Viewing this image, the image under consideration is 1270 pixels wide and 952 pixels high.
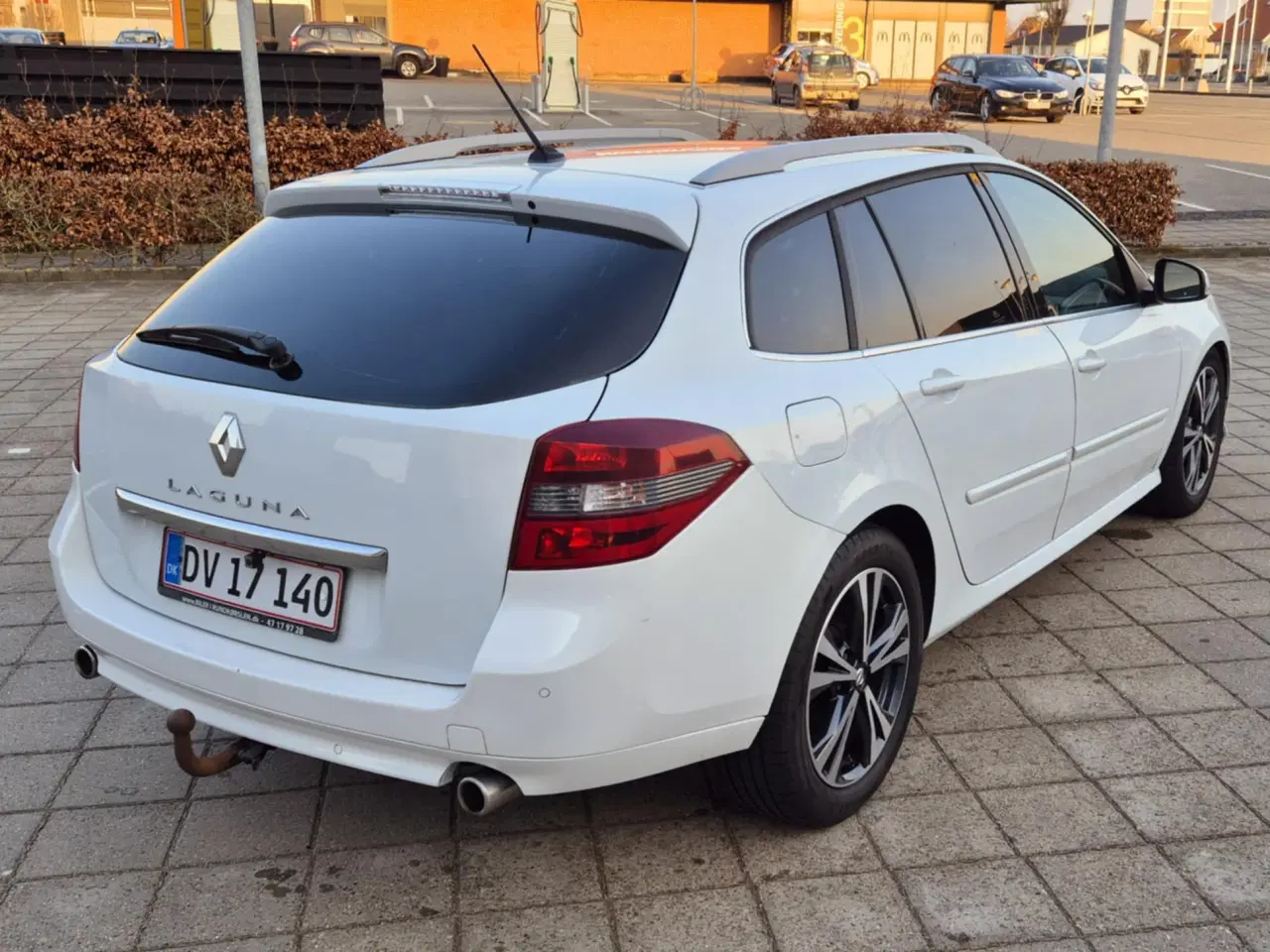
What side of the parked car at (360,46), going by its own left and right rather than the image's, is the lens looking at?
right

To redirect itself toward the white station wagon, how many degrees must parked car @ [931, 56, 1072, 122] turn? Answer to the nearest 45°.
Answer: approximately 45° to its right

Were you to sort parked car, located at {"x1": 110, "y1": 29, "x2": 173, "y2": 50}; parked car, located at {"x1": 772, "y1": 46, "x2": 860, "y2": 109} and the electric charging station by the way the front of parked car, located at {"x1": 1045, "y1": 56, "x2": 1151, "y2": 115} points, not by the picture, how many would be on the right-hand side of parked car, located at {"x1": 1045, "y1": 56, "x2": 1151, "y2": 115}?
3

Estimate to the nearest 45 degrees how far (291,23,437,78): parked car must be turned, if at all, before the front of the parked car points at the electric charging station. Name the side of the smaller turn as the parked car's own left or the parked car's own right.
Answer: approximately 90° to the parked car's own right

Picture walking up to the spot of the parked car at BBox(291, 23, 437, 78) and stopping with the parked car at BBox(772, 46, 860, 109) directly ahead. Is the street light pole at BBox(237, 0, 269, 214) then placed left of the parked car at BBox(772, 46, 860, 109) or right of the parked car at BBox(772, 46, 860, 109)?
right

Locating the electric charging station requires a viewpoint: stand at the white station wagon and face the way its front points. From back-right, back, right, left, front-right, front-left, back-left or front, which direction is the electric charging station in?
front-left

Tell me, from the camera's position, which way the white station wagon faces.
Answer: facing away from the viewer and to the right of the viewer

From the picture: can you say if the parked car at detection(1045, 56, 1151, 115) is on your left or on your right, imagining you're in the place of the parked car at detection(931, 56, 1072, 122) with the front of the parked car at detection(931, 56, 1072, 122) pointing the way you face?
on your left

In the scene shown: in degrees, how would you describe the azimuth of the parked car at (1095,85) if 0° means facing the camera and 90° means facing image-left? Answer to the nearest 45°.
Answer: approximately 315°

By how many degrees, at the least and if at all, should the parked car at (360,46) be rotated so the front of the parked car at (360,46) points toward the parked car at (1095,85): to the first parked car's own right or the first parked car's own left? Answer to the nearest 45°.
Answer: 0° — it already faces it

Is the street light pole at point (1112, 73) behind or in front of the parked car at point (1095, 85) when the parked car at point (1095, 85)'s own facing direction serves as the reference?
in front

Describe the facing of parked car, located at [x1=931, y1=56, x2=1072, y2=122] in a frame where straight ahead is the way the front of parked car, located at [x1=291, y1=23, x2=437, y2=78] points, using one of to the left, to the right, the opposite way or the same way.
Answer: to the right
